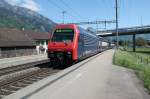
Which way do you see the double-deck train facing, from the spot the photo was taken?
facing the viewer and to the left of the viewer
